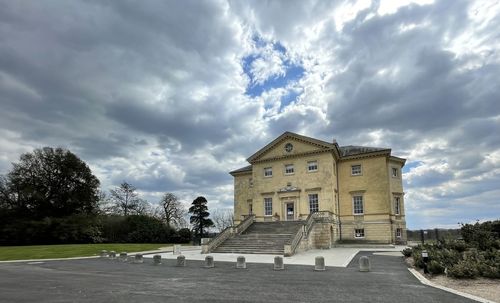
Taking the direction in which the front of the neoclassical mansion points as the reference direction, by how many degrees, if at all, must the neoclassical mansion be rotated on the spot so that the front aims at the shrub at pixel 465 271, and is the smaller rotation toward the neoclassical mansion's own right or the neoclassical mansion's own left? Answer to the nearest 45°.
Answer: approximately 45° to the neoclassical mansion's own left

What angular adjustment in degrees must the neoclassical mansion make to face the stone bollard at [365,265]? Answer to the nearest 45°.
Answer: approximately 45° to its left

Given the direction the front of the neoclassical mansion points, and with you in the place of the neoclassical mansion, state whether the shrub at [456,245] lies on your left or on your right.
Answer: on your left

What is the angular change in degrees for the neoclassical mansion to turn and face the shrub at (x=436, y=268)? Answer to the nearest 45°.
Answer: approximately 45° to its left

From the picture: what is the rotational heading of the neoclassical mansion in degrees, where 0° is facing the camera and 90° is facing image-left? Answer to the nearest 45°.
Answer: approximately 45°

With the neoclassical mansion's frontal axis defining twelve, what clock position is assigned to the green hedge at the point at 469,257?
The green hedge is roughly at 10 o'clock from the neoclassical mansion.

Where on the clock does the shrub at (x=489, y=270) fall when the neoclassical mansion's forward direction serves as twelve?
The shrub is roughly at 10 o'clock from the neoclassical mansion.
